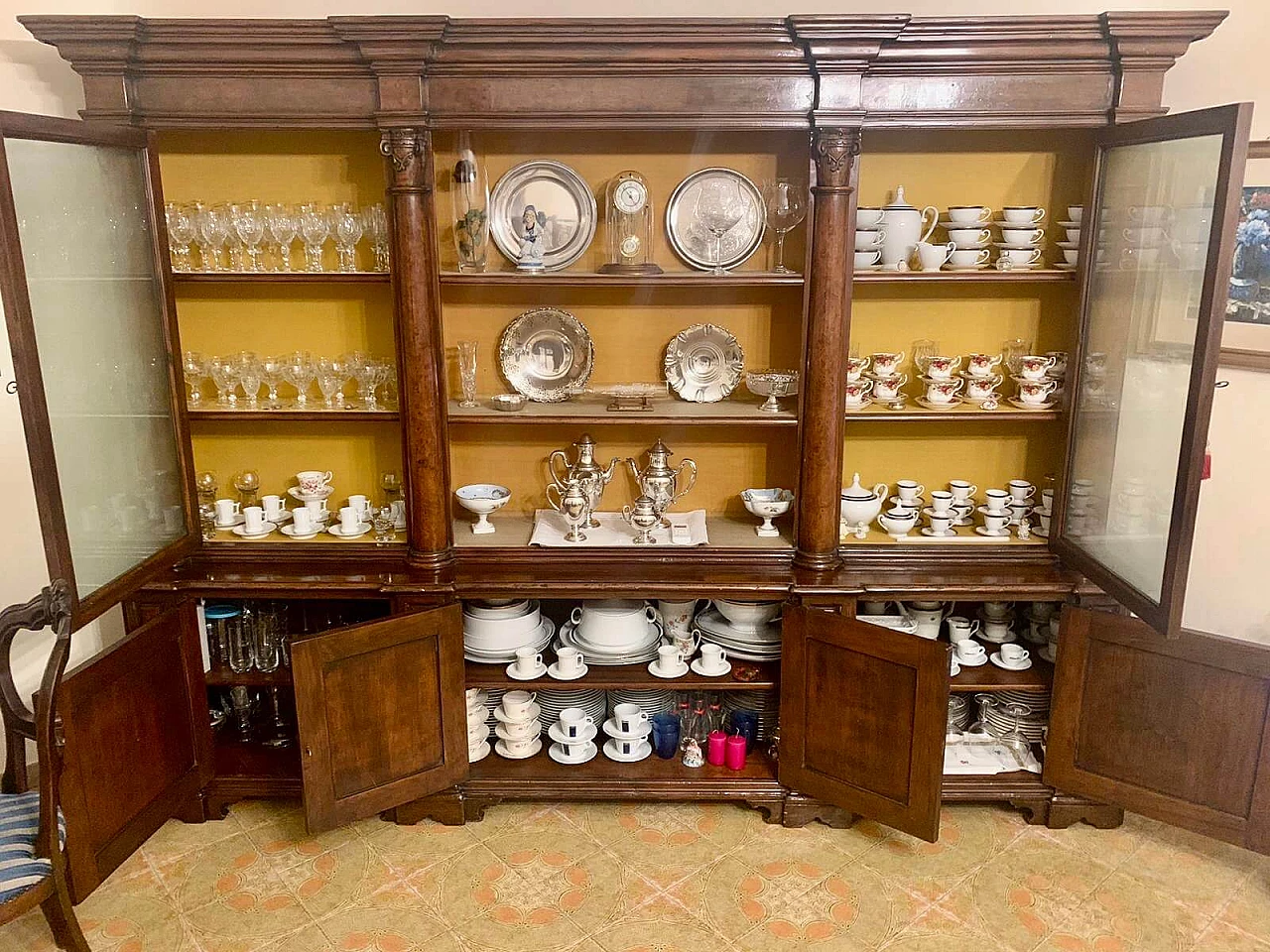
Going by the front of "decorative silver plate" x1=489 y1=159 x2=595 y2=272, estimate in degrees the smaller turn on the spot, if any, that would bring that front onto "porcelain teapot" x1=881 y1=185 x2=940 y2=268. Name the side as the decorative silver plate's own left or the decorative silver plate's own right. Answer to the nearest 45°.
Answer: approximately 90° to the decorative silver plate's own left

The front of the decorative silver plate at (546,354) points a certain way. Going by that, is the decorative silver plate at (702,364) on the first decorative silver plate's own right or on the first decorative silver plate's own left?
on the first decorative silver plate's own left

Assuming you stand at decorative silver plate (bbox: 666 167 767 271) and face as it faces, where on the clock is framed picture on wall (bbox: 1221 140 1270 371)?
The framed picture on wall is roughly at 9 o'clock from the decorative silver plate.

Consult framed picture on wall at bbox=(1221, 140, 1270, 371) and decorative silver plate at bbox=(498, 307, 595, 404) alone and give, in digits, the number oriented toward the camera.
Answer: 2

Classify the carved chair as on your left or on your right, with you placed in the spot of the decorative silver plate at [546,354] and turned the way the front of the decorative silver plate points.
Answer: on your right

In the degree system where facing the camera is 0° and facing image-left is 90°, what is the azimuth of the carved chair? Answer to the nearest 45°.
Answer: approximately 45°

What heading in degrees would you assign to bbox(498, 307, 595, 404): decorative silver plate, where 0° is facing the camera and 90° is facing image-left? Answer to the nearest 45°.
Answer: approximately 0°

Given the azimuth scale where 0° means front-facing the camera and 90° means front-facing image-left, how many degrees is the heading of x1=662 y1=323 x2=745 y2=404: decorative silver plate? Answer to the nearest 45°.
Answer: approximately 0°
